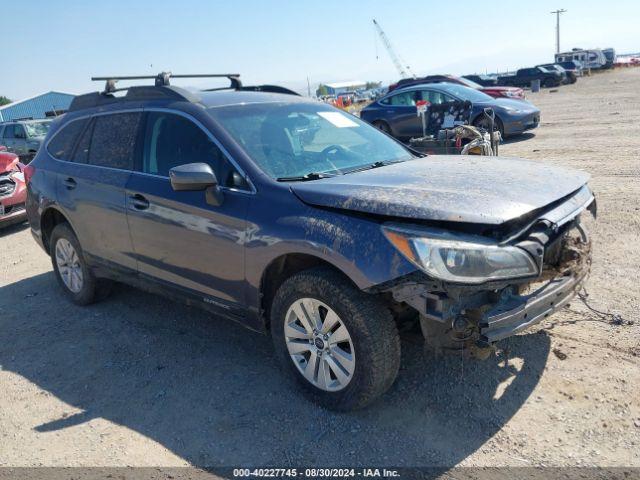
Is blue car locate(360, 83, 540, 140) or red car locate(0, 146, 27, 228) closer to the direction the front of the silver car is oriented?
the blue car

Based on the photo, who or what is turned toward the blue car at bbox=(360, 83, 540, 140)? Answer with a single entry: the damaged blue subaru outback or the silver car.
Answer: the silver car

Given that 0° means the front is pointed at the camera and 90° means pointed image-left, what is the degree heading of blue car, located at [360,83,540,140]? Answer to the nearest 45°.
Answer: approximately 315°

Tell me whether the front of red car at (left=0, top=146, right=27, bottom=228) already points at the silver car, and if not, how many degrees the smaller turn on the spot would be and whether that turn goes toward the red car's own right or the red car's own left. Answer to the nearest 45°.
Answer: approximately 135° to the red car's own left

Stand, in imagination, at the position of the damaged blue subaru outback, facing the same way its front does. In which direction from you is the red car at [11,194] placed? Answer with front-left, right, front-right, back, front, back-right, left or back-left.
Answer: back

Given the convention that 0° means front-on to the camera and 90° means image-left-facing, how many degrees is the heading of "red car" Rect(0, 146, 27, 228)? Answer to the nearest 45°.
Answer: approximately 315°

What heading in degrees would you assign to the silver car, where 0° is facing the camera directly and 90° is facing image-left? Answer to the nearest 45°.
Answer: approximately 315°

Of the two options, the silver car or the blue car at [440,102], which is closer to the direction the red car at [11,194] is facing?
the blue car

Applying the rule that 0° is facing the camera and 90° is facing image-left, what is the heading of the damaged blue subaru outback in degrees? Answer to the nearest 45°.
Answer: approximately 315°

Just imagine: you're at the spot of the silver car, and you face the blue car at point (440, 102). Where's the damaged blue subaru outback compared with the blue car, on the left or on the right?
right

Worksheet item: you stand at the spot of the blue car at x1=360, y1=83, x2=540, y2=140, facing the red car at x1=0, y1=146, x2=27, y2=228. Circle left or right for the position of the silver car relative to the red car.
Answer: right
